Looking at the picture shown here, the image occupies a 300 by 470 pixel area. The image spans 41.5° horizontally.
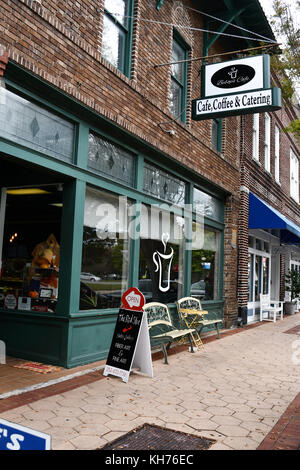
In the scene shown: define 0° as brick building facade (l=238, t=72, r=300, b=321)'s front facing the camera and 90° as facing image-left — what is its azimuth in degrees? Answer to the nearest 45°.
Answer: approximately 315°

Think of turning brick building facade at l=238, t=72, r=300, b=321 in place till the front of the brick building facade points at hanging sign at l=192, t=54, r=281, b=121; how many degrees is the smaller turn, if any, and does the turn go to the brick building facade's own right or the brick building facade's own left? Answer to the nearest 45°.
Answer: approximately 45° to the brick building facade's own right

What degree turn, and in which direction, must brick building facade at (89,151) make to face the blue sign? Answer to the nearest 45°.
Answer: approximately 45° to its right
